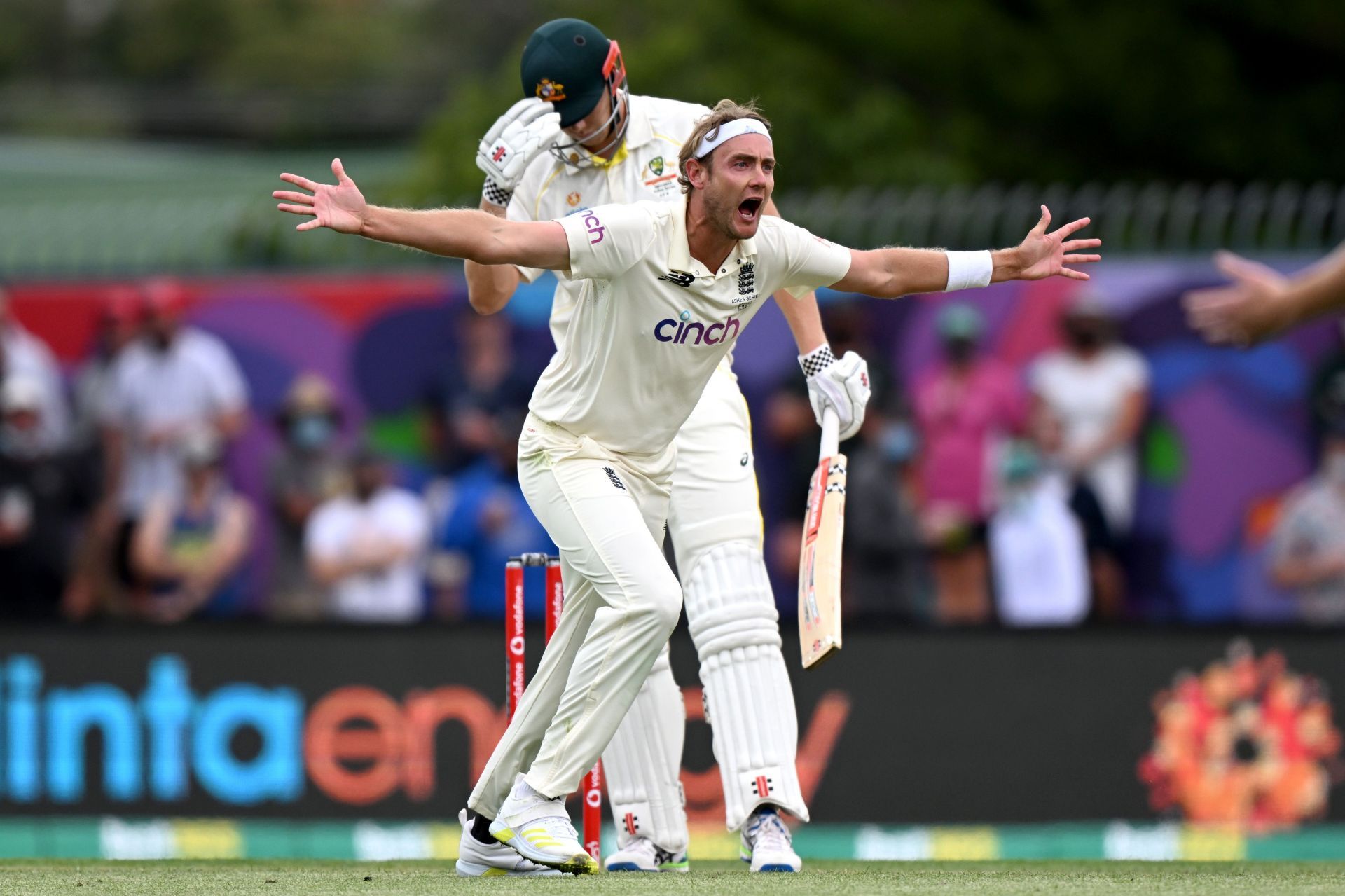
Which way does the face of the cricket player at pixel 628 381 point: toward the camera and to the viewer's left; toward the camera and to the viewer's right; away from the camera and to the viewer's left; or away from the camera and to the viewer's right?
toward the camera and to the viewer's right

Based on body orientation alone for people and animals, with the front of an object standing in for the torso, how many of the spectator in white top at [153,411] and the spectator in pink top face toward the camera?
2

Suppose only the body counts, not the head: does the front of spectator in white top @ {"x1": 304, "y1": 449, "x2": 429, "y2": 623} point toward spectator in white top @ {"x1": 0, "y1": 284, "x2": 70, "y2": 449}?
no

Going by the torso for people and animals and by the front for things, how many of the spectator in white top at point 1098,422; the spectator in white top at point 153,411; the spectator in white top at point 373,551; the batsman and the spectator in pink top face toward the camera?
5

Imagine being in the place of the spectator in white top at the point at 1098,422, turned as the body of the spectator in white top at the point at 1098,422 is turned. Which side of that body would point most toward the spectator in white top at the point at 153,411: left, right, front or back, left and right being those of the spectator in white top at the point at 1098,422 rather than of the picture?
right

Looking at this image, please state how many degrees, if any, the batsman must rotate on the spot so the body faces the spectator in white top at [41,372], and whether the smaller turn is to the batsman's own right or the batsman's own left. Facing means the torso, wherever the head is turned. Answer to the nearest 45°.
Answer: approximately 135° to the batsman's own right

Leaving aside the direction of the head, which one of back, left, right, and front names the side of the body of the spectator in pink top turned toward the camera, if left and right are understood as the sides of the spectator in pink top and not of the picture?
front

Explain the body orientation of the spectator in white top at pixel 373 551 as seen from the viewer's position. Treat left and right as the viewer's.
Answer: facing the viewer

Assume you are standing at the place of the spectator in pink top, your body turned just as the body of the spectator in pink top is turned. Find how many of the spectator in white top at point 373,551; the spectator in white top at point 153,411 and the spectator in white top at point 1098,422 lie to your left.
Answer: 1

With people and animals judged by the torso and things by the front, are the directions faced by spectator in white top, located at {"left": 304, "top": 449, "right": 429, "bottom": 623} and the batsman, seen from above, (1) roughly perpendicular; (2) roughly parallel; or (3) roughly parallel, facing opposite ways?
roughly parallel

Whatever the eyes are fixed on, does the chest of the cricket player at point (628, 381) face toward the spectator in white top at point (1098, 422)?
no

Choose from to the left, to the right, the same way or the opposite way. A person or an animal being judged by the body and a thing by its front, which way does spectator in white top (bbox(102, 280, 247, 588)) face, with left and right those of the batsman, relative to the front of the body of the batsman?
the same way

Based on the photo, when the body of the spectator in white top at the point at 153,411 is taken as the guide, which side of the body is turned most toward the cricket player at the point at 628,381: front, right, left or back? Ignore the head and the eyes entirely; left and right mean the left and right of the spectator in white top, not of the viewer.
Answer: front

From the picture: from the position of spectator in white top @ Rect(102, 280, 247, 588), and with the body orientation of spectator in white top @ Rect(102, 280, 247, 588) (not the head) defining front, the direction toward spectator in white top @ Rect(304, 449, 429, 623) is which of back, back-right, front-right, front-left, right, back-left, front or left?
front-left

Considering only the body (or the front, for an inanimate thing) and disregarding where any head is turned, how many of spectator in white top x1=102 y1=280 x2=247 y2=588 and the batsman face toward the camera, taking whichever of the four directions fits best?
2

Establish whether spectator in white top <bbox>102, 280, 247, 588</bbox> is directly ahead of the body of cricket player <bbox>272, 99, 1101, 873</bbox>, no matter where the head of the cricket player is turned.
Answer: no

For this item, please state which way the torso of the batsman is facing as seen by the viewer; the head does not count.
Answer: toward the camera

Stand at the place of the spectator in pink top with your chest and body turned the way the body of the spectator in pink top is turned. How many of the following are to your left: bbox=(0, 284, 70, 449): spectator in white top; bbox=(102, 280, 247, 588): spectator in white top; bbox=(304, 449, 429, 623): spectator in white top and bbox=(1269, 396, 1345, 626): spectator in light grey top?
1

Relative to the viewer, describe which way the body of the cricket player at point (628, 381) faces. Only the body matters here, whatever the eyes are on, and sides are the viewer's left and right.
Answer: facing the viewer and to the right of the viewer
